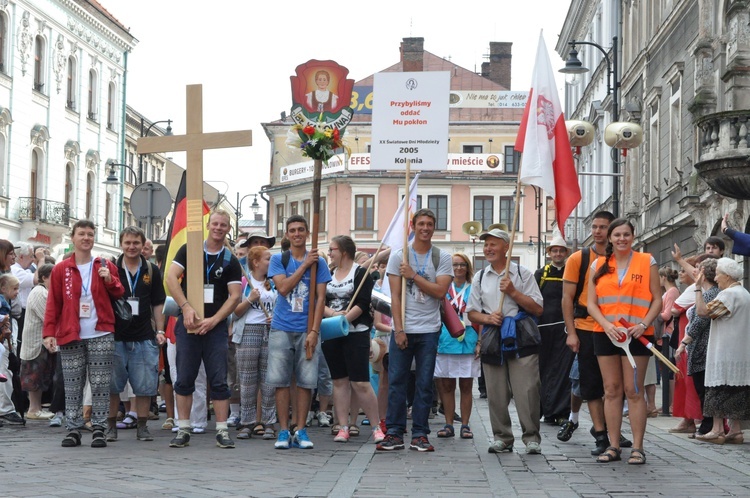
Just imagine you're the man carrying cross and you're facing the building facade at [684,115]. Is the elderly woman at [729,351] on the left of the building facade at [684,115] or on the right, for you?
right

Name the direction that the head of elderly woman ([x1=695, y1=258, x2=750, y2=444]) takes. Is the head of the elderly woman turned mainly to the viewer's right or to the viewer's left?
to the viewer's left

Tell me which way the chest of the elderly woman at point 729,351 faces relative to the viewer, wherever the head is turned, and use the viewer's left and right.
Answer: facing to the left of the viewer

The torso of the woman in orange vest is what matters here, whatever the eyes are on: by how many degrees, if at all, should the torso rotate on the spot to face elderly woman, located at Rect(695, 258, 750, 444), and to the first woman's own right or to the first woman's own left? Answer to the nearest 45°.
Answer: approximately 135° to the first woman's own left

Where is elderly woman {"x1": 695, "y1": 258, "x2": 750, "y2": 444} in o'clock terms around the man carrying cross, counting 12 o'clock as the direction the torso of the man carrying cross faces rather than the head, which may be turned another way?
The elderly woman is roughly at 9 o'clock from the man carrying cross.

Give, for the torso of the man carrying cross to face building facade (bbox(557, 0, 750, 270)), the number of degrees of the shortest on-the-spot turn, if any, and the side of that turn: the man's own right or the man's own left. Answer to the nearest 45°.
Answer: approximately 135° to the man's own left

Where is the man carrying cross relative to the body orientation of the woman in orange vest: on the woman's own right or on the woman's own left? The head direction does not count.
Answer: on the woman's own right

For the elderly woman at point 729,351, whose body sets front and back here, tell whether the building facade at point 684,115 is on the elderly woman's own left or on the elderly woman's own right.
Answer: on the elderly woman's own right

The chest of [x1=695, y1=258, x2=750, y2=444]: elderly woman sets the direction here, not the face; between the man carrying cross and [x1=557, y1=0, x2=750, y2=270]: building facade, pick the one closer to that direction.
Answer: the man carrying cross

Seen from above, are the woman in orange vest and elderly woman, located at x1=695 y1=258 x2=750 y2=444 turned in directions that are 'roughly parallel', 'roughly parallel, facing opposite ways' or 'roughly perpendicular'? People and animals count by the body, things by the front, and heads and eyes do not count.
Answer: roughly perpendicular

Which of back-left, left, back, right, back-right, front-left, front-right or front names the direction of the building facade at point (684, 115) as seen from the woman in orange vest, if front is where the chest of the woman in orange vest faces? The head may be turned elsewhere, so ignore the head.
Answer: back
